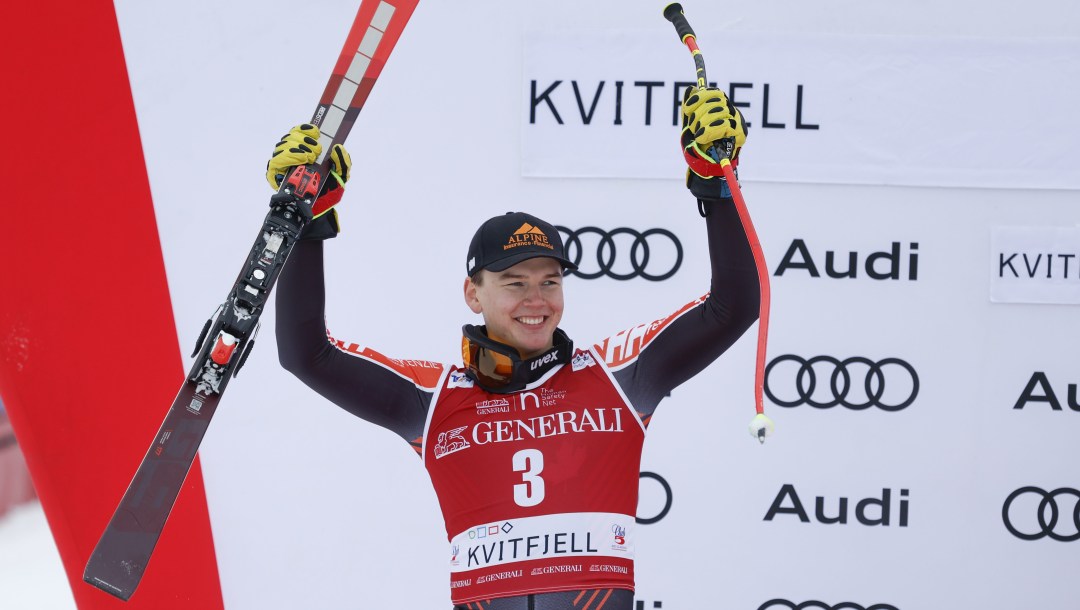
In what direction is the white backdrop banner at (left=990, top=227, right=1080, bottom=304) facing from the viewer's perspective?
toward the camera

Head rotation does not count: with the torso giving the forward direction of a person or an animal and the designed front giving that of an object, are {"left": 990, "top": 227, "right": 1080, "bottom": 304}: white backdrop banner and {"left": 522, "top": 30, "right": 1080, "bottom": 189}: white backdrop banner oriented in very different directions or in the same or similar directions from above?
same or similar directions

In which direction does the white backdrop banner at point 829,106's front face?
toward the camera

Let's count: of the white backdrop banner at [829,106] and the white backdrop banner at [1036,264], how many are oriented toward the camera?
2
